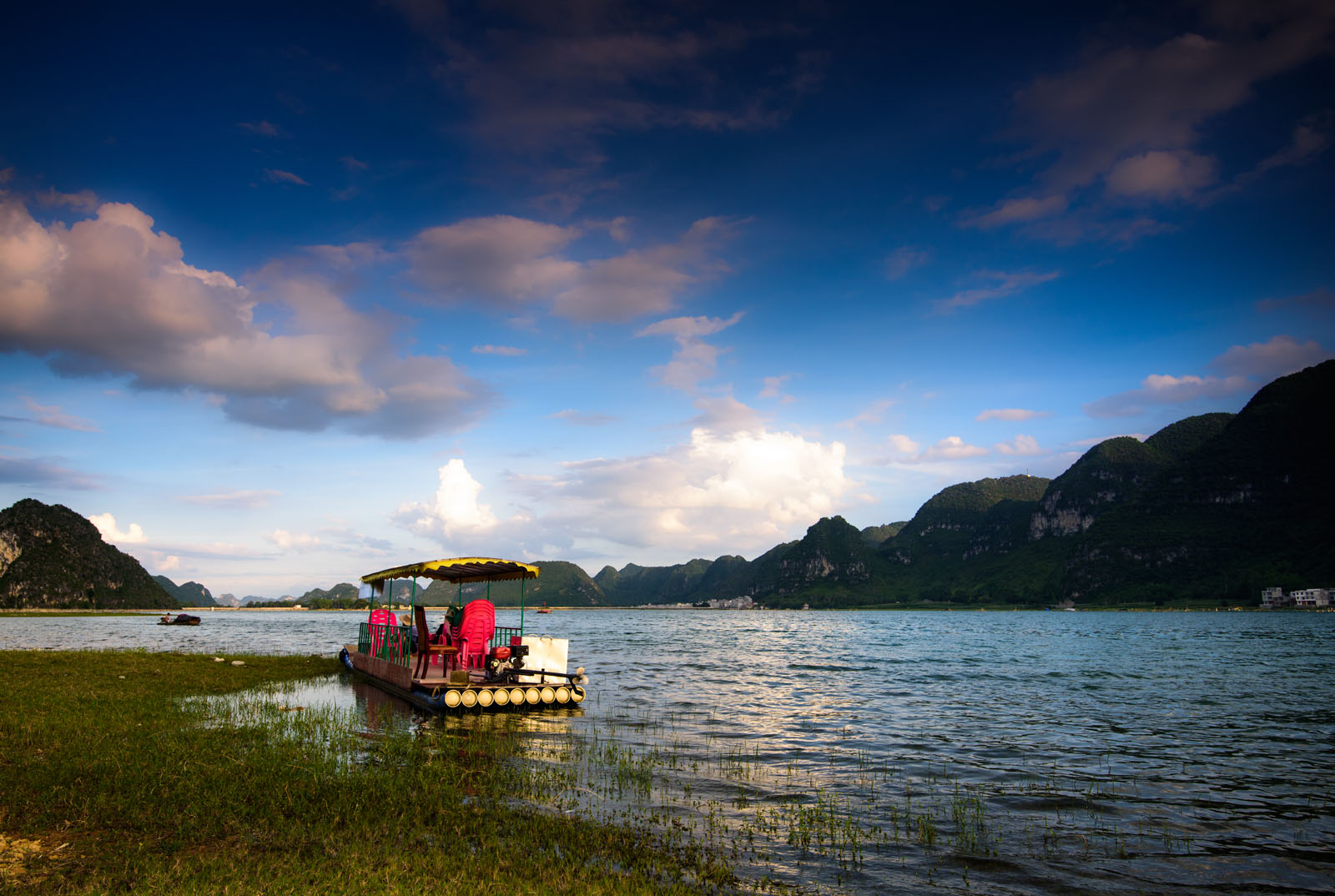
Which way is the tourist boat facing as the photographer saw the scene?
facing away from the viewer and to the left of the viewer

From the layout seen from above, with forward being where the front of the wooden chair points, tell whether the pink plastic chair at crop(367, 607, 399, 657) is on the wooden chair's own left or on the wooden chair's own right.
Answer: on the wooden chair's own left

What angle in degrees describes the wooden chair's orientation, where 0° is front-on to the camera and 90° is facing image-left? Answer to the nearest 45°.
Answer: approximately 270°
